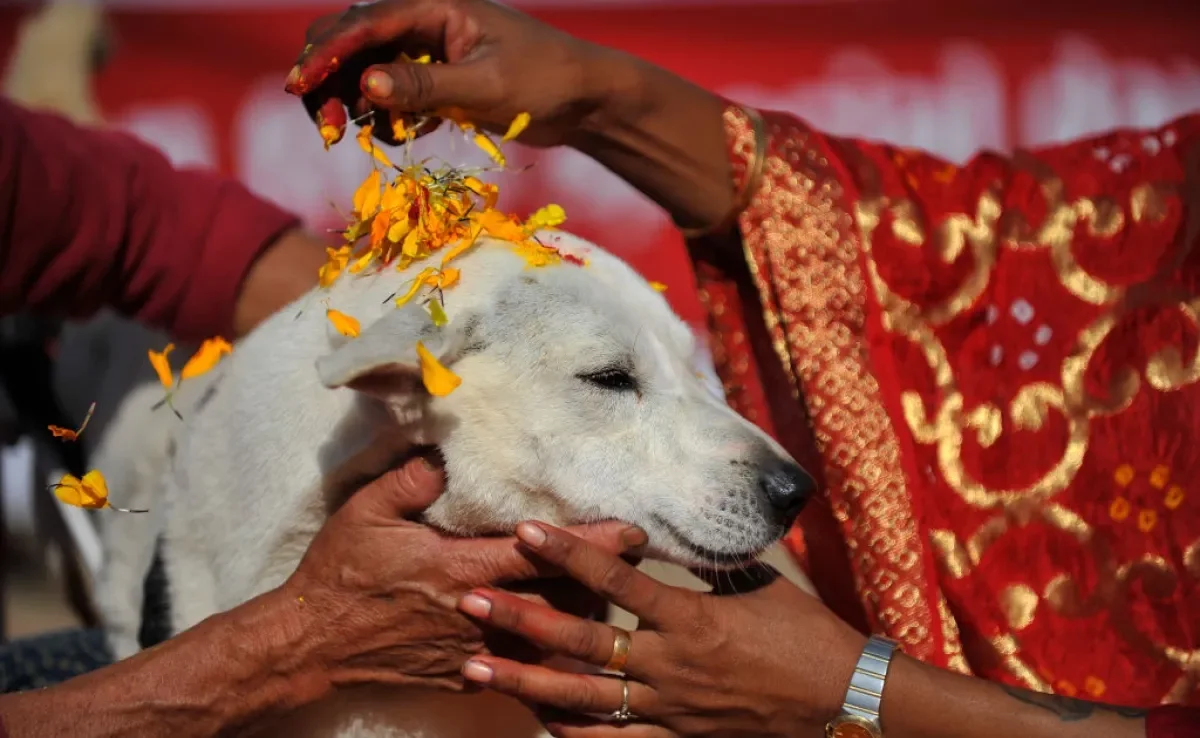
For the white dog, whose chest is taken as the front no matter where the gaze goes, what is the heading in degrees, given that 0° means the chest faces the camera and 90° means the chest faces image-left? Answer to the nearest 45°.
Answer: approximately 270°
